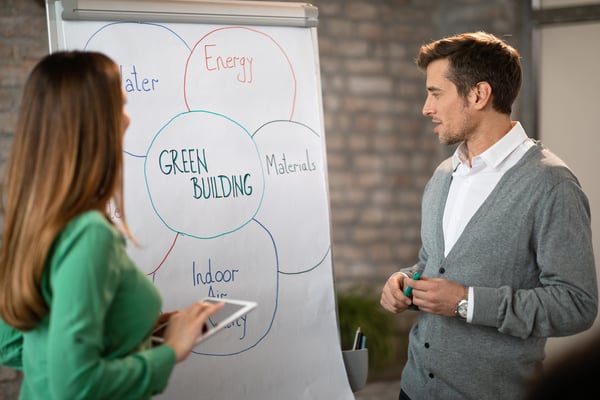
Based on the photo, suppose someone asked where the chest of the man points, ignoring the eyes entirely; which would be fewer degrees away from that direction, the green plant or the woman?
the woman

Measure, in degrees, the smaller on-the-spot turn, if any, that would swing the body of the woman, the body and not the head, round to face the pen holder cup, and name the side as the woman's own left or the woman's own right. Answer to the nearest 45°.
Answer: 0° — they already face it

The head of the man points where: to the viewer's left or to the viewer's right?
to the viewer's left

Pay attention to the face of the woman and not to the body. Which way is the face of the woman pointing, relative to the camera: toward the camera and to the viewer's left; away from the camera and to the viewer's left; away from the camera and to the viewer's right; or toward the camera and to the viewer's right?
away from the camera and to the viewer's right

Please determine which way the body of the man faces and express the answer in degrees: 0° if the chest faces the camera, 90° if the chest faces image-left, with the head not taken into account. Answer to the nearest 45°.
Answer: approximately 45°

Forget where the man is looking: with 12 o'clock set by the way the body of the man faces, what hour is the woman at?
The woman is roughly at 12 o'clock from the man.

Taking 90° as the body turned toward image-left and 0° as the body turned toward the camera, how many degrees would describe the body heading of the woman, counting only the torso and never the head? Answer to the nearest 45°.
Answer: approximately 225°
